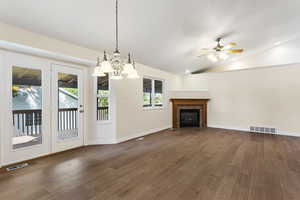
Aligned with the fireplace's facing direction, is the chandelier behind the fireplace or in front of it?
in front

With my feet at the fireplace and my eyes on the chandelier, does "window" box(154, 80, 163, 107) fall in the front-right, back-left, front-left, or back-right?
front-right

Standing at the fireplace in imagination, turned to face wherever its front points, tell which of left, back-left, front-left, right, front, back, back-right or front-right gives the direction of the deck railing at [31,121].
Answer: front-right

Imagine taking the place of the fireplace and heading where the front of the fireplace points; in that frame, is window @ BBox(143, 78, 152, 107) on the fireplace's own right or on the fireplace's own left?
on the fireplace's own right

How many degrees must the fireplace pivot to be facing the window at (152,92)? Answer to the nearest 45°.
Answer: approximately 45° to its right

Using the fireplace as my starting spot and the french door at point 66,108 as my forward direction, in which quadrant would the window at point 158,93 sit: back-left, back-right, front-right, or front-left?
front-right

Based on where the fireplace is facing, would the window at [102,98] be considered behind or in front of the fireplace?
in front

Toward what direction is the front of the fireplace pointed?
toward the camera

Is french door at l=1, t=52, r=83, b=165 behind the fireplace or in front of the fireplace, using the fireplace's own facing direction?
in front

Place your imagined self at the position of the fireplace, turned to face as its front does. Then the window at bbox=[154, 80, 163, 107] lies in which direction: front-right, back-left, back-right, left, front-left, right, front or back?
front-right
